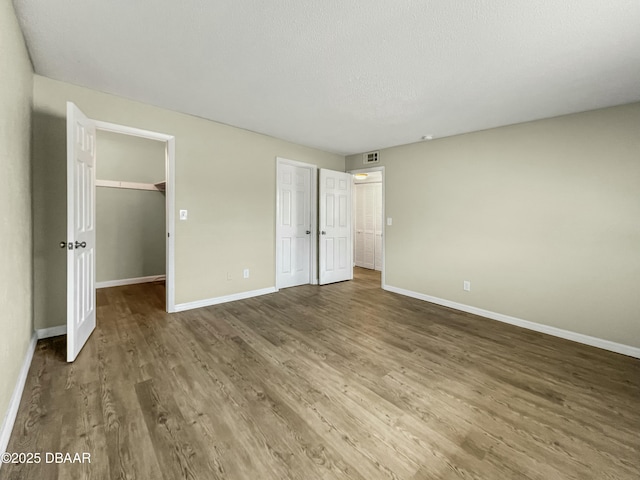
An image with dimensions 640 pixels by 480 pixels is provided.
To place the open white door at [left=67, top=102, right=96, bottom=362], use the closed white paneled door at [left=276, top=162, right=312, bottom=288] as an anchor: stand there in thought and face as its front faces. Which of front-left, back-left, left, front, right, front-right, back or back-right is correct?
right

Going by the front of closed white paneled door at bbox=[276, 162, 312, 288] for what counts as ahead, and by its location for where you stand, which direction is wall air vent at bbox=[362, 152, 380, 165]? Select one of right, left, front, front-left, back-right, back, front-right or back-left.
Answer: front-left
